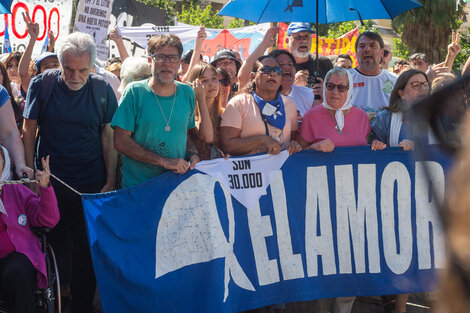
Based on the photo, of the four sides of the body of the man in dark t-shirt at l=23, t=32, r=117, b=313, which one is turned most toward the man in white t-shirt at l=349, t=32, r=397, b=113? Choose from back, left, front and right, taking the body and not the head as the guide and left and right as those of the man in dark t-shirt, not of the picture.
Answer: left

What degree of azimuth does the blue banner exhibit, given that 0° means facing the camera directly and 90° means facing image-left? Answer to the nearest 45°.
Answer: approximately 0°

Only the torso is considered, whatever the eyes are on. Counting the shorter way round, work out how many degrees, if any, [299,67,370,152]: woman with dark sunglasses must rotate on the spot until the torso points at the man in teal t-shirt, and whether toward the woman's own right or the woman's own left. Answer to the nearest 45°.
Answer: approximately 45° to the woman's own right

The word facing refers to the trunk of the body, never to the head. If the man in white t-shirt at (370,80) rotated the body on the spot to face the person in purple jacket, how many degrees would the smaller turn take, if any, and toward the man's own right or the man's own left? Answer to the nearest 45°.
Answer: approximately 45° to the man's own right
